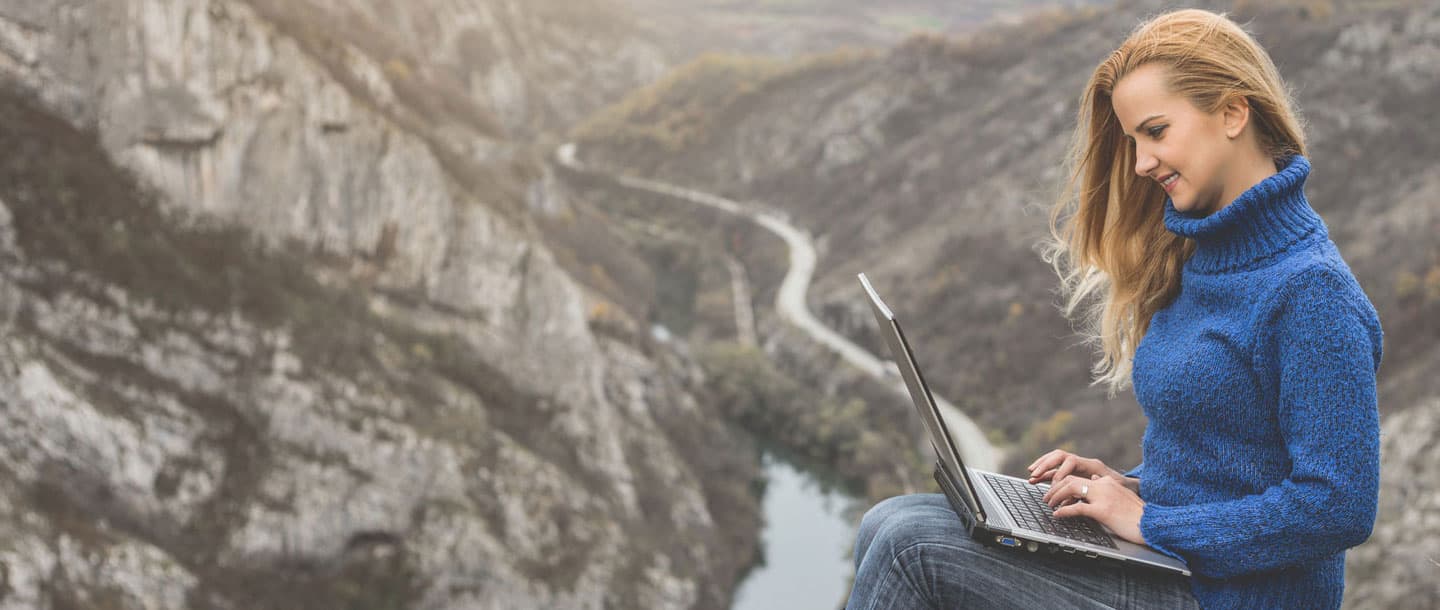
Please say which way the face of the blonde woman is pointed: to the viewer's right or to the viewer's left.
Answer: to the viewer's left

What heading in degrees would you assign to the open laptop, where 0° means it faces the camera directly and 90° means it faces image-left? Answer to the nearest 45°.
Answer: approximately 270°

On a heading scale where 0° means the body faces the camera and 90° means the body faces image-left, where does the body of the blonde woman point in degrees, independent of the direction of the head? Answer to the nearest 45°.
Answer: approximately 90°
